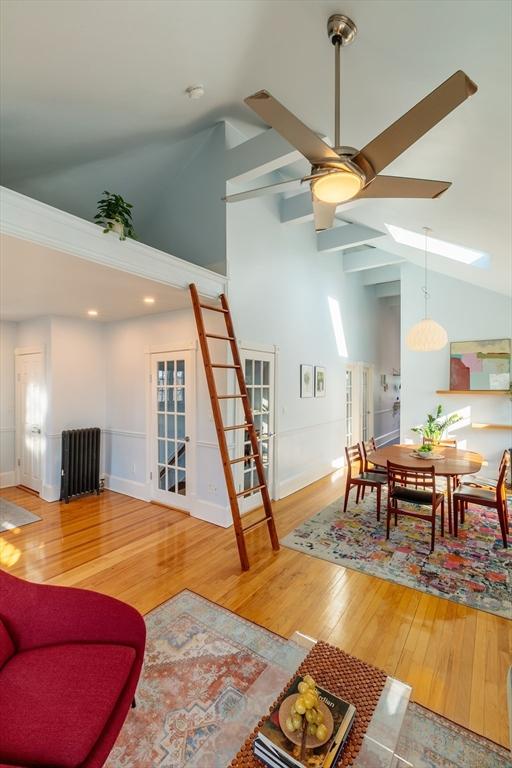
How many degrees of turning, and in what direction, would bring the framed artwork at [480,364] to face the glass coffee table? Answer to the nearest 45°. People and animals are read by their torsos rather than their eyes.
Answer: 0° — it already faces it

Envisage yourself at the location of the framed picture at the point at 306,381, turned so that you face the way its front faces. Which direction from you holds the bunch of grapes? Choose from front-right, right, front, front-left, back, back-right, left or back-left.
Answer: front-right

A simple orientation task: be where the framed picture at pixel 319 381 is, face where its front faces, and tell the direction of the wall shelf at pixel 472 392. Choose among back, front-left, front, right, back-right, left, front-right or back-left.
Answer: front-left

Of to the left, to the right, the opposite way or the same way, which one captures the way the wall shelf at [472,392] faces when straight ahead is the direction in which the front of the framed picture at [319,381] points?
to the right

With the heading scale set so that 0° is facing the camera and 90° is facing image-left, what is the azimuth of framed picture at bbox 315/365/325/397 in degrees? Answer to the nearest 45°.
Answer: approximately 315°

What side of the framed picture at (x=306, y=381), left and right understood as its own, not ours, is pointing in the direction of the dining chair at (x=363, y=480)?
front

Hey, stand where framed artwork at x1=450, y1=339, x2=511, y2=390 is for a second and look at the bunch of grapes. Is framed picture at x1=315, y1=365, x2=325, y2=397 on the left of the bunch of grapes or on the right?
right

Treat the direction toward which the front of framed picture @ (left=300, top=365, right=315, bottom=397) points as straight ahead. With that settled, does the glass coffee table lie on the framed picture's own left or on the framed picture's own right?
on the framed picture's own right

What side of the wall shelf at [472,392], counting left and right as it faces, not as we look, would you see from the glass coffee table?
front

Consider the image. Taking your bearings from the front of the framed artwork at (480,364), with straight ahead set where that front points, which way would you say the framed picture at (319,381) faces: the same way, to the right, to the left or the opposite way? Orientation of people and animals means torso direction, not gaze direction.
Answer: to the left

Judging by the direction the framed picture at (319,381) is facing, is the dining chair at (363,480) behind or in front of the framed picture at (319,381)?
in front

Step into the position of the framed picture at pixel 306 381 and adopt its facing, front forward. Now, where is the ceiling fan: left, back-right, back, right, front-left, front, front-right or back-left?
front-right

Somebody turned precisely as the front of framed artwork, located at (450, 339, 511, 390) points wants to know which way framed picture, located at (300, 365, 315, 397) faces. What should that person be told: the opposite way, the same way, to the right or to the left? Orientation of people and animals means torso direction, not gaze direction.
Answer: to the left
